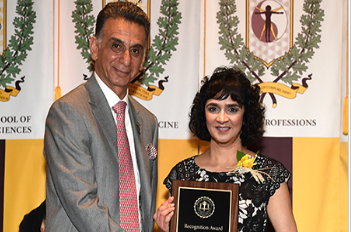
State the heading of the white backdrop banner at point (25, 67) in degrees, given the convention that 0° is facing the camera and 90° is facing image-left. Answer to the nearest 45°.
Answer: approximately 0°

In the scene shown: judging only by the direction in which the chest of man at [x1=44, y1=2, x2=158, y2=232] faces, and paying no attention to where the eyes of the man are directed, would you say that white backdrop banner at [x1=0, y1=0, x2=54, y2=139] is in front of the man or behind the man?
behind

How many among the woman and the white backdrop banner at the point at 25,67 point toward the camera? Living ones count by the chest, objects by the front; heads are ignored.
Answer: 2

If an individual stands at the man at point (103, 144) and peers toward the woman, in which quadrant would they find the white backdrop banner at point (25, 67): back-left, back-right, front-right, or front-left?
back-left

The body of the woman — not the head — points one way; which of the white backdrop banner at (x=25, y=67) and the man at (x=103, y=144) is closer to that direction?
the man

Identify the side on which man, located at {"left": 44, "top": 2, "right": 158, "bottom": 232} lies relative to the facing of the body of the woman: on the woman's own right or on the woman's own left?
on the woman's own right

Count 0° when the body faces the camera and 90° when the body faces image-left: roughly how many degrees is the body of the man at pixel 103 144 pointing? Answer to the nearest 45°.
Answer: approximately 315°

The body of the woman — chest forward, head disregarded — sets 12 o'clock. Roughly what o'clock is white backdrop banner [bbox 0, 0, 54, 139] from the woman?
The white backdrop banner is roughly at 4 o'clock from the woman.
